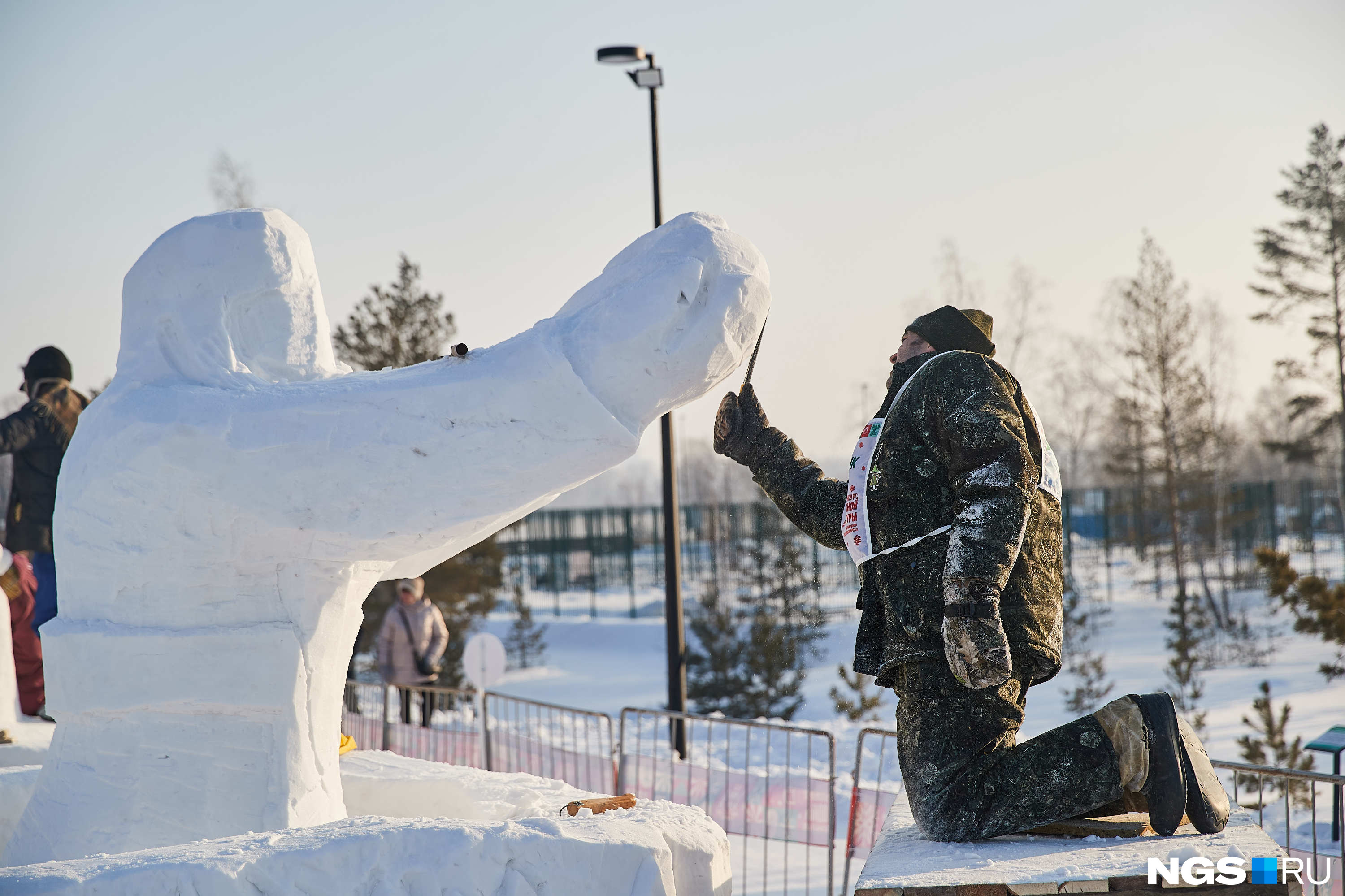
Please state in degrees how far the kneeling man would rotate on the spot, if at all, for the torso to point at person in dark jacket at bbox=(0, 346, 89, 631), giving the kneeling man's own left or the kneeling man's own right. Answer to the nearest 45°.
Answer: approximately 45° to the kneeling man's own right

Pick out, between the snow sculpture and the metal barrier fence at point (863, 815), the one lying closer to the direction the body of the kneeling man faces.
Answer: the snow sculpture

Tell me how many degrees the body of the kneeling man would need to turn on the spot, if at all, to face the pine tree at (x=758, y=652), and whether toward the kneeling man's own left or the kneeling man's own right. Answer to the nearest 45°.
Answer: approximately 90° to the kneeling man's own right

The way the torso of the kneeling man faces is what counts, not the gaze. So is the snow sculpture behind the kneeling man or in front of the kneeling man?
in front

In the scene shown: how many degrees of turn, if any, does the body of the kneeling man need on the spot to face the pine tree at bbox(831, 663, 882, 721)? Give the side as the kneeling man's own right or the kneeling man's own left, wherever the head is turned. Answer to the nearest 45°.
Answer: approximately 90° to the kneeling man's own right

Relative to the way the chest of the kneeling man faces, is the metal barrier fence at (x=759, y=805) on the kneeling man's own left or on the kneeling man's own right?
on the kneeling man's own right

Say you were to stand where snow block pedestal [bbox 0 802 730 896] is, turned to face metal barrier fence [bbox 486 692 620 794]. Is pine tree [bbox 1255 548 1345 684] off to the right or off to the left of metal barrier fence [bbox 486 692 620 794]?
right

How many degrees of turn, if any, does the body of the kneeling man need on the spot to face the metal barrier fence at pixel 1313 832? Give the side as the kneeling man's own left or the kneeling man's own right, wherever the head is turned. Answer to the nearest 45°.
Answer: approximately 135° to the kneeling man's own right

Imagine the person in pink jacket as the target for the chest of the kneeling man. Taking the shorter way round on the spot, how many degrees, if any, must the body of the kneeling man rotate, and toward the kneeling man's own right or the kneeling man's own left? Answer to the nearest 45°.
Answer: approximately 45° to the kneeling man's own right

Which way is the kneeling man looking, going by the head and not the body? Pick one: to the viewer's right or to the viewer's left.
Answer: to the viewer's left

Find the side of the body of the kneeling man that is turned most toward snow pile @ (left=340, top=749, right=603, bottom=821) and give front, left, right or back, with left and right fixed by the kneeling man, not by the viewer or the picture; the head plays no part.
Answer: front

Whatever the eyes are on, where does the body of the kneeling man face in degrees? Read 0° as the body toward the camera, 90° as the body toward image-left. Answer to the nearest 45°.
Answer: approximately 90°

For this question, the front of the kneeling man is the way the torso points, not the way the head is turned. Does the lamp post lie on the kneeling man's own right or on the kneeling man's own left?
on the kneeling man's own right

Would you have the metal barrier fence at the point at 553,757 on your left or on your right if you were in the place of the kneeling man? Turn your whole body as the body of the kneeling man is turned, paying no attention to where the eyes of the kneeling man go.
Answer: on your right

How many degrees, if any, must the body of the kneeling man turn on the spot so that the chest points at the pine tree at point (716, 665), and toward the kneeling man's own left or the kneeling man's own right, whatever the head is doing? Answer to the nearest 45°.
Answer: approximately 90° to the kneeling man's own right
